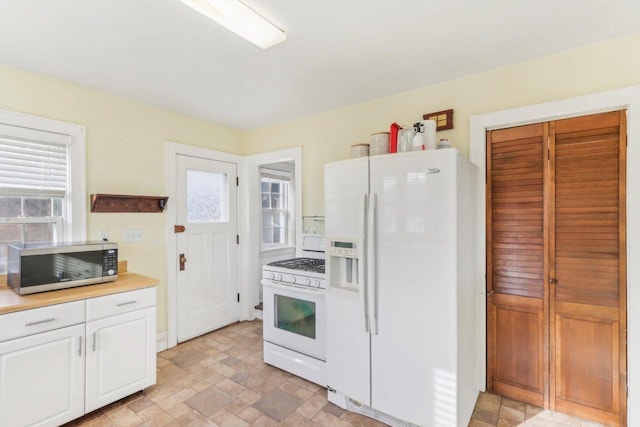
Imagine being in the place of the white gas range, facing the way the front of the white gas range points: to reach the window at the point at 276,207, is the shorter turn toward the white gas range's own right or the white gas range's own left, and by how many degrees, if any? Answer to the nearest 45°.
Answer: approximately 135° to the white gas range's own right

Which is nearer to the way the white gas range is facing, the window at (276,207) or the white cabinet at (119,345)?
the white cabinet

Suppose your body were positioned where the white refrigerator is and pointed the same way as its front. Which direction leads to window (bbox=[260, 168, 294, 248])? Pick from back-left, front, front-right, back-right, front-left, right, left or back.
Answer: right

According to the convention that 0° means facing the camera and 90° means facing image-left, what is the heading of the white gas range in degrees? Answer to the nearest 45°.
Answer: approximately 45°

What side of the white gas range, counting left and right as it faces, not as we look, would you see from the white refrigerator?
left

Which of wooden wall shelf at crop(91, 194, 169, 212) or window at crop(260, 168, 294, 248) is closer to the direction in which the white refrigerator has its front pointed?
the wooden wall shelf

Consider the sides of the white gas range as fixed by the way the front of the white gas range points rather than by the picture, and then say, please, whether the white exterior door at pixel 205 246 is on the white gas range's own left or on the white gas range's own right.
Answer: on the white gas range's own right

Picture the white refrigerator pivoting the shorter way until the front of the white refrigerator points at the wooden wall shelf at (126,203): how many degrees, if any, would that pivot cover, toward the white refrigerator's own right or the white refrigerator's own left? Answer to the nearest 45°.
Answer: approximately 45° to the white refrigerator's own right

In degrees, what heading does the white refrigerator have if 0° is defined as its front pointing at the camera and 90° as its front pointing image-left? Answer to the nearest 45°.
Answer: approximately 45°

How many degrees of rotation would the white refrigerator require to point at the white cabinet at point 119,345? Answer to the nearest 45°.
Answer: approximately 45° to its right

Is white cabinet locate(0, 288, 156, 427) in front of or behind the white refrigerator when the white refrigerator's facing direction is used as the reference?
in front

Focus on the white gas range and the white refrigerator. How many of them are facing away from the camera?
0

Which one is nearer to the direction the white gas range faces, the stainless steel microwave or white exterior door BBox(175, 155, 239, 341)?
the stainless steel microwave
